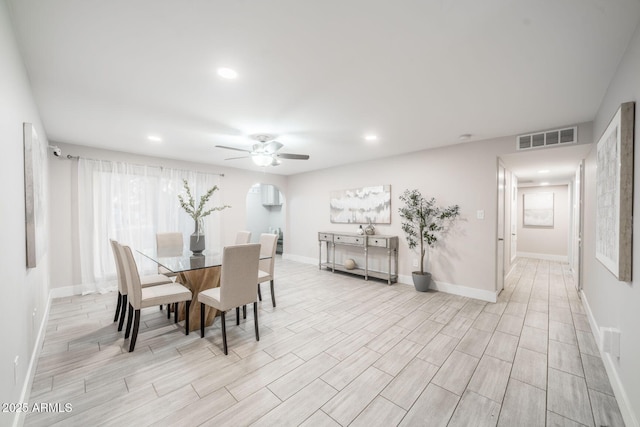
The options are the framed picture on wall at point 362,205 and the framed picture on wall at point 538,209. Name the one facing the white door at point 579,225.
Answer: the framed picture on wall at point 538,209

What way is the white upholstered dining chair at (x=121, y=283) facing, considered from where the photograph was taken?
facing to the right of the viewer

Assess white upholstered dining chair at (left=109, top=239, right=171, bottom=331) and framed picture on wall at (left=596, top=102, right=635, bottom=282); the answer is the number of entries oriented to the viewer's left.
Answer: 1

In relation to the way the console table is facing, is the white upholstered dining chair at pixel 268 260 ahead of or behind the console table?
ahead

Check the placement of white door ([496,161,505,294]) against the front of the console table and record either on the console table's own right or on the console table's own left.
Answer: on the console table's own left

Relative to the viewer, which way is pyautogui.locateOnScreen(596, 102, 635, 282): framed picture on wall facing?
to the viewer's left

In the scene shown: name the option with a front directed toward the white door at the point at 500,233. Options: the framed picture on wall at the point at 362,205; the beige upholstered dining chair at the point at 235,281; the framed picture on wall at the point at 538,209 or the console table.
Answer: the framed picture on wall at the point at 538,209

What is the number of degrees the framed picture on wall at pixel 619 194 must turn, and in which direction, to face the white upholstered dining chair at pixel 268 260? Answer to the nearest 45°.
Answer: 0° — it already faces it

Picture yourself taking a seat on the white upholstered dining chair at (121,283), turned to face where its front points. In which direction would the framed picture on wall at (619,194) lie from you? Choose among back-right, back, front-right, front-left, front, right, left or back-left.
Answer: front-right
